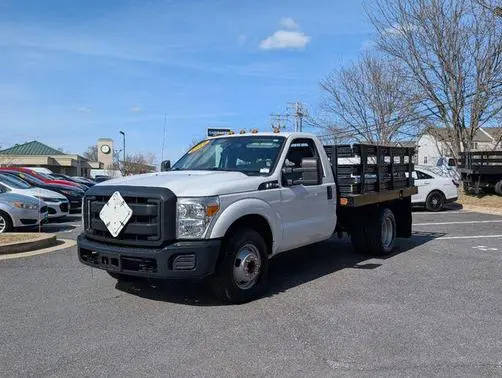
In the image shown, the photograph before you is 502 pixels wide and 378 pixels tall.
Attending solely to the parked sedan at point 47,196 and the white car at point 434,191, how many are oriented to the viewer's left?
1

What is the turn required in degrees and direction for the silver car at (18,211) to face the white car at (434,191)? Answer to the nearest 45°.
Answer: approximately 45° to its left

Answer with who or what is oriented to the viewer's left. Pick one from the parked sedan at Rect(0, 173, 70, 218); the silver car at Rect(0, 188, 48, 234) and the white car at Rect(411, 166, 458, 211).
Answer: the white car

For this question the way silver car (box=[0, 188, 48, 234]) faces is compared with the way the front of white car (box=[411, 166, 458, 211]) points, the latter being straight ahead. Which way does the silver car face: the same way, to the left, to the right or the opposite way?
the opposite way

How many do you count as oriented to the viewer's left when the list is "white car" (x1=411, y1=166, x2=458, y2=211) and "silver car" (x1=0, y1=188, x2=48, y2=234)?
1

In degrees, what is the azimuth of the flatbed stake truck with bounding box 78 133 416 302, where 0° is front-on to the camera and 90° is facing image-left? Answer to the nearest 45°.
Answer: approximately 45°

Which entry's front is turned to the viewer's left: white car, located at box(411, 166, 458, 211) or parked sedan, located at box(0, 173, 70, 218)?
the white car

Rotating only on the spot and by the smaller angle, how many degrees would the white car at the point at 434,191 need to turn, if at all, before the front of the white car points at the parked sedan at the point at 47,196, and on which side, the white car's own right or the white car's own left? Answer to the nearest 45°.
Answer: approximately 45° to the white car's own left

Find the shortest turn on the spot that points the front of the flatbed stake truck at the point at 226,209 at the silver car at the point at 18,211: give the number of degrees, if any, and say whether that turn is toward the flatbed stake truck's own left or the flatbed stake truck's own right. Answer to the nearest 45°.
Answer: approximately 90° to the flatbed stake truck's own right

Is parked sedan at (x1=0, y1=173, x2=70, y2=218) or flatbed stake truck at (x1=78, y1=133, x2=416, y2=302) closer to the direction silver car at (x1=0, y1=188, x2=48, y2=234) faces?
the flatbed stake truck

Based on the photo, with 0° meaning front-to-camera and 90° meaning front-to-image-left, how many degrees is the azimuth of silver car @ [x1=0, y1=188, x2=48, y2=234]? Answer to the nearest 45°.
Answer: approximately 315°

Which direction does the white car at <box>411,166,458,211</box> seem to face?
to the viewer's left
